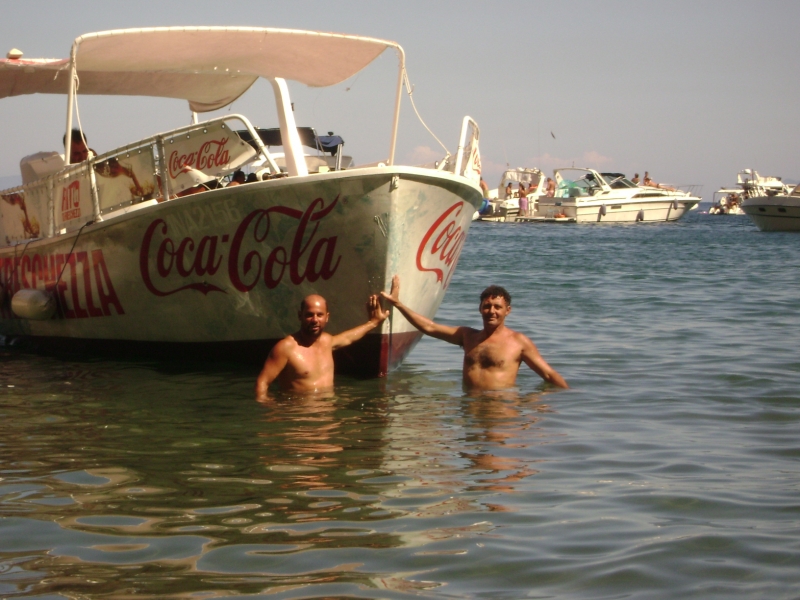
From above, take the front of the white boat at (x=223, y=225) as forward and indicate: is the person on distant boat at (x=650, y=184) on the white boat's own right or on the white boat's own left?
on the white boat's own left

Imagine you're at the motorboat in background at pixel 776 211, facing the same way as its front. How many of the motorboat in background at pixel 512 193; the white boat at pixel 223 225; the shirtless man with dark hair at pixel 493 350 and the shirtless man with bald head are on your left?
3

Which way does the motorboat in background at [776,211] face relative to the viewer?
to the viewer's left

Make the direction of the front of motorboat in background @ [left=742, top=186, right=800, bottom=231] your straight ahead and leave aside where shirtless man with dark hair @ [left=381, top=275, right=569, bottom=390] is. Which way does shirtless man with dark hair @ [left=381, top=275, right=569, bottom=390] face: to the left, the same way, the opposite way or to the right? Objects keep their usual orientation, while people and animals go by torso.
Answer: to the left

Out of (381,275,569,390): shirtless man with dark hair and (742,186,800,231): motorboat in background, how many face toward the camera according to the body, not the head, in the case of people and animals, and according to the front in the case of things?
1

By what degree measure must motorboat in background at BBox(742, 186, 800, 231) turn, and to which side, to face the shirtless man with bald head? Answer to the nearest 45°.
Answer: approximately 90° to its left

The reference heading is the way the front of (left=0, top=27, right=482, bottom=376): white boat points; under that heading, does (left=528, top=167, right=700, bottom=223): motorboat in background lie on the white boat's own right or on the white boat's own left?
on the white boat's own left

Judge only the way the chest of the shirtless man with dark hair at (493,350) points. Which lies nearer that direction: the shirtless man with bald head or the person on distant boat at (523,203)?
the shirtless man with bald head

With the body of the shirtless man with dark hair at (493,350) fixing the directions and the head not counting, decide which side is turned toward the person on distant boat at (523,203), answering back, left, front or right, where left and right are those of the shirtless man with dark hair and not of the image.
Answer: back

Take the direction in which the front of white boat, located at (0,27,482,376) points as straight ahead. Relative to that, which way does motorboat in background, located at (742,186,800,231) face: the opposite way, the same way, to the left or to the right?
the opposite way
